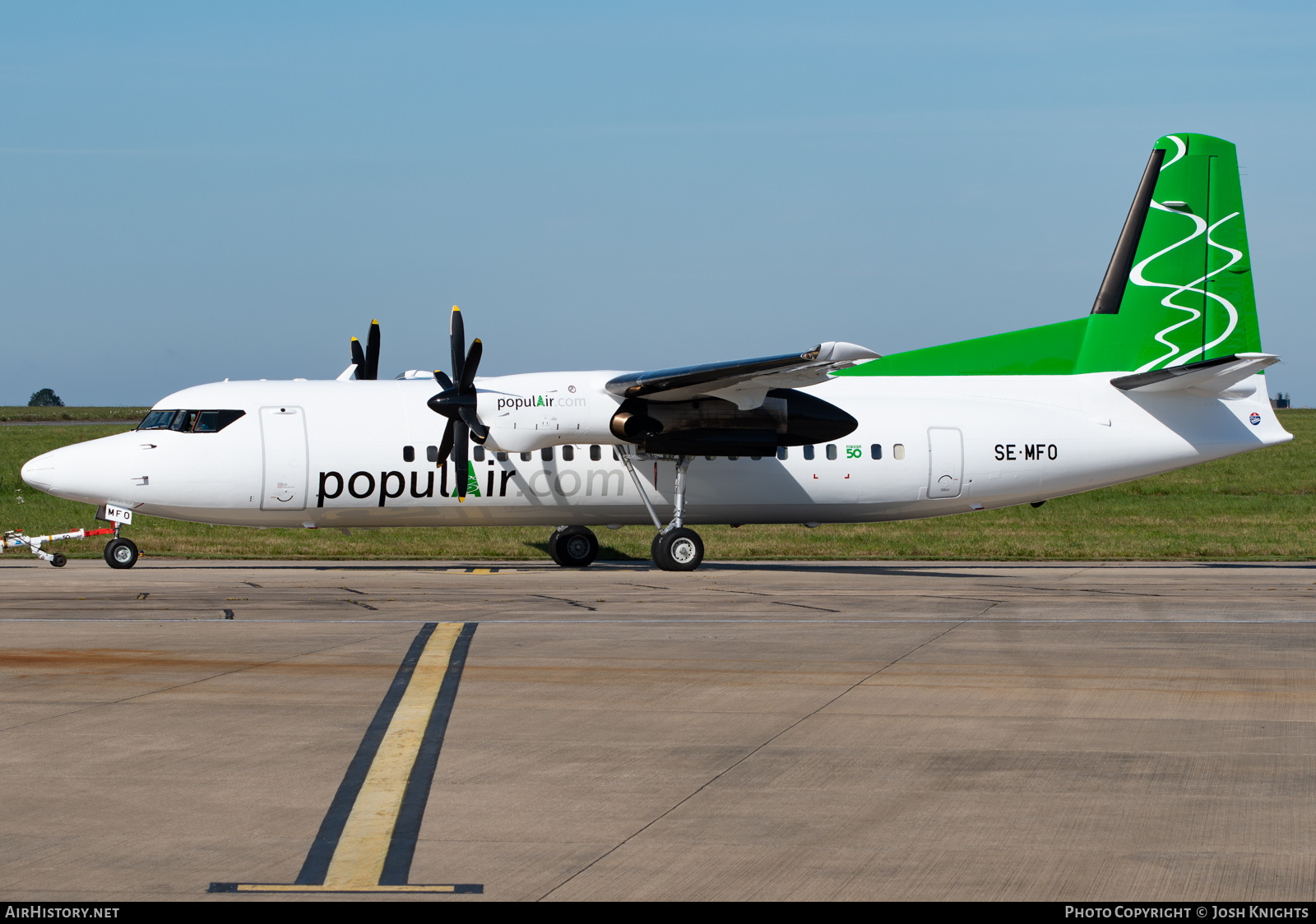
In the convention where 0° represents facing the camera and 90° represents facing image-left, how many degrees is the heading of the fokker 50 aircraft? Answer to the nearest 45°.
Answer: approximately 90°

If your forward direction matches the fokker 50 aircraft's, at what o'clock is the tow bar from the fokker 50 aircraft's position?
The tow bar is roughly at 12 o'clock from the fokker 50 aircraft.
